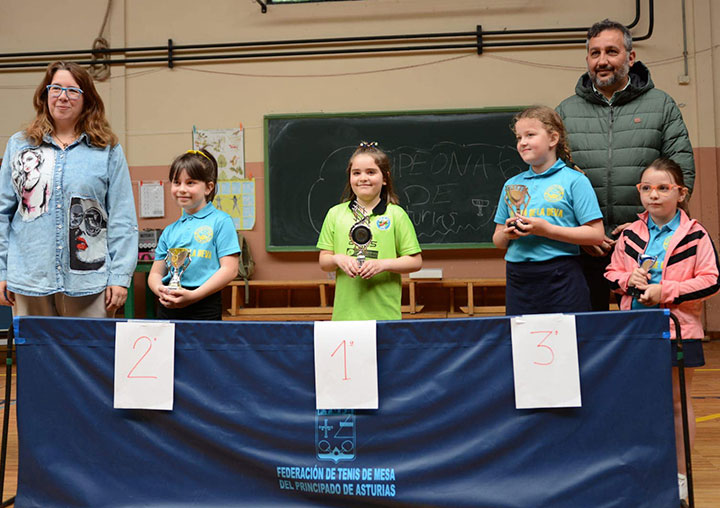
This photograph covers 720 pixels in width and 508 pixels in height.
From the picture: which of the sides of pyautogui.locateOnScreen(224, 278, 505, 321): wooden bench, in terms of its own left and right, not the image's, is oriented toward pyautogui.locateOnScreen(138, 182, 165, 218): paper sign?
right

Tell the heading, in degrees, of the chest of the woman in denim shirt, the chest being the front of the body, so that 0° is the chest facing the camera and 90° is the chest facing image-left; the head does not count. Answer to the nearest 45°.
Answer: approximately 0°

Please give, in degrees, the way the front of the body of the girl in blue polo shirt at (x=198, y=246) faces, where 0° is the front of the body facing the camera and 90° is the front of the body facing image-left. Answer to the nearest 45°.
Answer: approximately 45°

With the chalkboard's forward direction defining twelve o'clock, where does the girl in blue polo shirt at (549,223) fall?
The girl in blue polo shirt is roughly at 12 o'clock from the chalkboard.

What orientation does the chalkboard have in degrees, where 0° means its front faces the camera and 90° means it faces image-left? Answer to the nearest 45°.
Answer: approximately 0°
